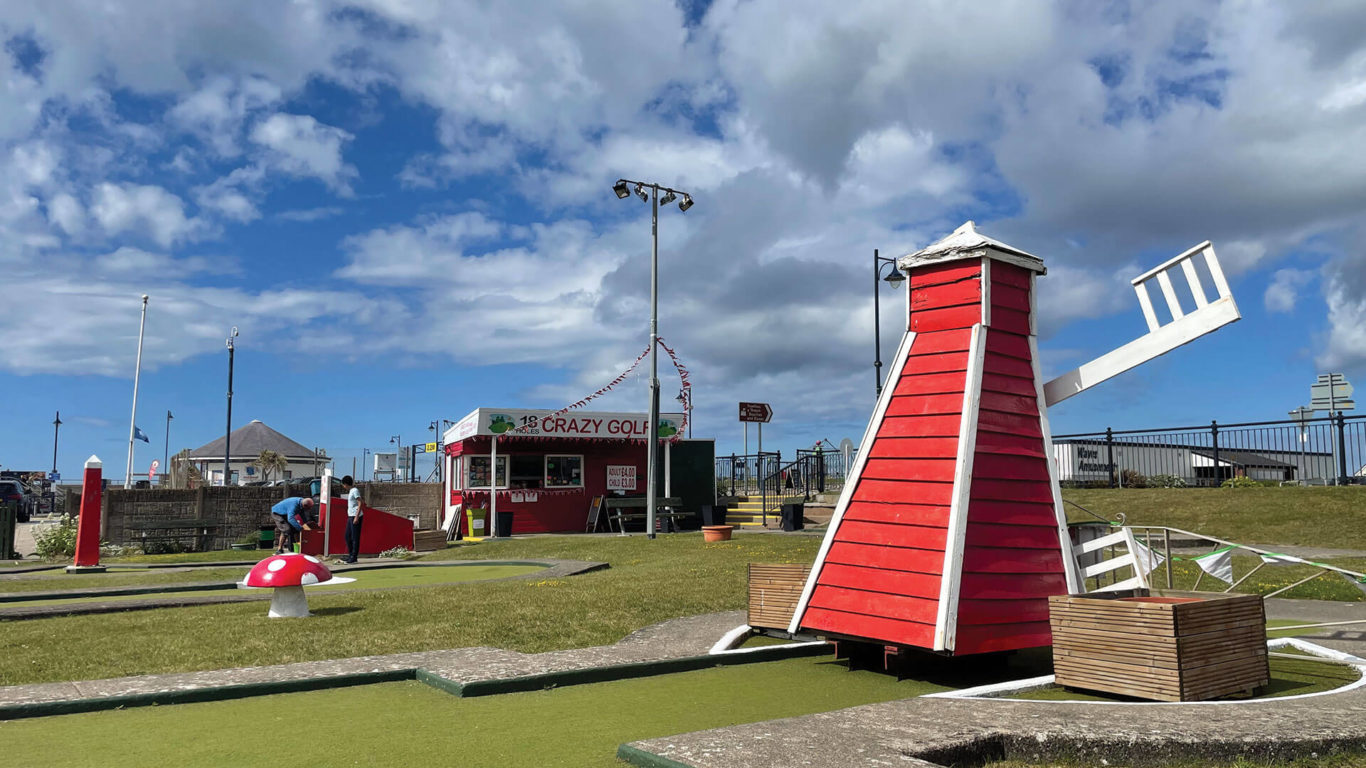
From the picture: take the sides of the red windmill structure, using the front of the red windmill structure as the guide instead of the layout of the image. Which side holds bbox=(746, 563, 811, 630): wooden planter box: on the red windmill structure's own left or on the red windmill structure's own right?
on the red windmill structure's own left

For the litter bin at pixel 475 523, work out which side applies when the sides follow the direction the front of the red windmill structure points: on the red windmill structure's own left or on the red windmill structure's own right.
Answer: on the red windmill structure's own left

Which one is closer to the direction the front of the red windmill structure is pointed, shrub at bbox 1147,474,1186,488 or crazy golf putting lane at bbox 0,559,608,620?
the shrub

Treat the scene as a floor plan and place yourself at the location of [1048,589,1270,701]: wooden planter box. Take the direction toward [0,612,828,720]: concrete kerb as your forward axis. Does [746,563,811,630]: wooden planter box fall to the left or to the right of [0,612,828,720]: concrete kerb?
right

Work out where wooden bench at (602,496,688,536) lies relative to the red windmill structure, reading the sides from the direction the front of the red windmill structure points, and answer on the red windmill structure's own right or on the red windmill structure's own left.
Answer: on the red windmill structure's own left

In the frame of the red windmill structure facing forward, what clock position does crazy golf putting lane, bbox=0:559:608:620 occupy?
The crazy golf putting lane is roughly at 8 o'clock from the red windmill structure.

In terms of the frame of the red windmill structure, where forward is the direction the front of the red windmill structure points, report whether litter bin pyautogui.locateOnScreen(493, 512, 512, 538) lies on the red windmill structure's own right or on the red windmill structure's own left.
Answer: on the red windmill structure's own left

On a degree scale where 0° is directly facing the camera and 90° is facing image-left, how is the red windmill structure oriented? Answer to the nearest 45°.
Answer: approximately 225°

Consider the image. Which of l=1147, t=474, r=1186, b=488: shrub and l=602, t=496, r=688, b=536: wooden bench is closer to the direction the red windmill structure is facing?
the shrub

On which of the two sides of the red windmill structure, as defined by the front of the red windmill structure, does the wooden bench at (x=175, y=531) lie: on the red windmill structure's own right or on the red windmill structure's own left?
on the red windmill structure's own left
